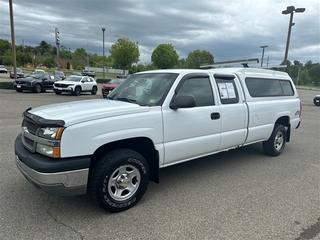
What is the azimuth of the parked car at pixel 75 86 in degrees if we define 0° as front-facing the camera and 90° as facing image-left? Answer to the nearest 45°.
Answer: approximately 45°

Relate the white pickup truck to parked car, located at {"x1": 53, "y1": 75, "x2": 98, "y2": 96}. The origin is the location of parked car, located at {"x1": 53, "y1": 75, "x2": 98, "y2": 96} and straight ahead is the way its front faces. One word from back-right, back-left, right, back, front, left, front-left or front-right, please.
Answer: front-left

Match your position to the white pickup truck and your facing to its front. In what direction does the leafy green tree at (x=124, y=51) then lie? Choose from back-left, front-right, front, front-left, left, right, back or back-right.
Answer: back-right

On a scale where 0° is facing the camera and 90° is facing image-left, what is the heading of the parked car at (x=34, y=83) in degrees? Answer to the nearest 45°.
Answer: approximately 45°

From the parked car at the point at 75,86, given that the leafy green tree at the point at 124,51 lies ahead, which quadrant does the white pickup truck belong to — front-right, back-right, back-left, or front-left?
back-right

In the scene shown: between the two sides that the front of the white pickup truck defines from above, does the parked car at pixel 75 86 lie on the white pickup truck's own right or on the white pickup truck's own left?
on the white pickup truck's own right

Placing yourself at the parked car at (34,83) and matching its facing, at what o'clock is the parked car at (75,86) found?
the parked car at (75,86) is roughly at 8 o'clock from the parked car at (34,83).

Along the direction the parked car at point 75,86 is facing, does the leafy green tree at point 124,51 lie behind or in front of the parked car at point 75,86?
behind

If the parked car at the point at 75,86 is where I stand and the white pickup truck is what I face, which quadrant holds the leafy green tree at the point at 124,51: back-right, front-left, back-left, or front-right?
back-left
